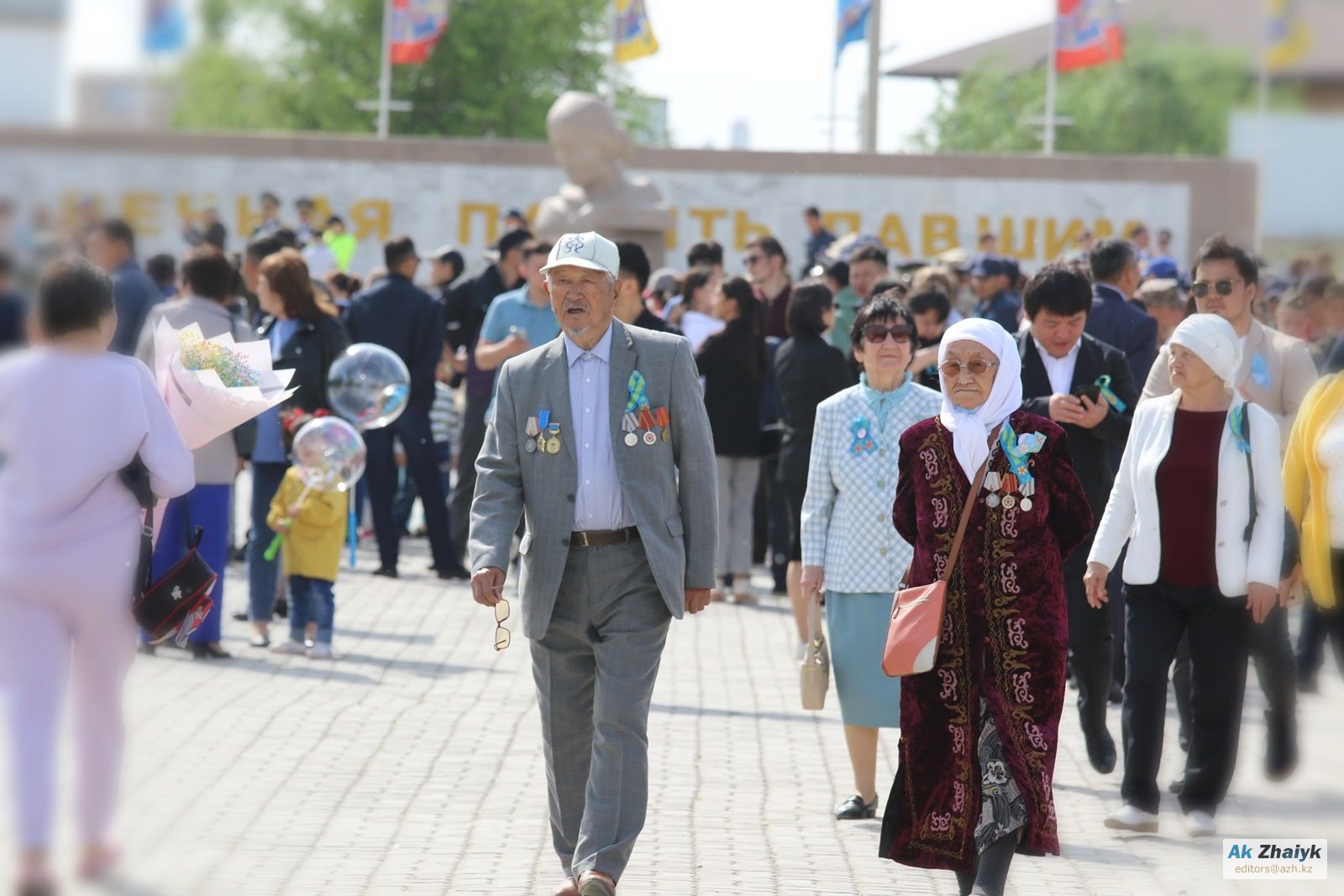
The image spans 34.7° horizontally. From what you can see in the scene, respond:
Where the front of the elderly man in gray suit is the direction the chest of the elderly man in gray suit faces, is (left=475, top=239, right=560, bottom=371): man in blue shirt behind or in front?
behind

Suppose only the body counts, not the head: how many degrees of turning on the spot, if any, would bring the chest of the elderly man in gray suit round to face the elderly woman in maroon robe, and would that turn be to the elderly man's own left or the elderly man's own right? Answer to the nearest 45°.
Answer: approximately 90° to the elderly man's own left

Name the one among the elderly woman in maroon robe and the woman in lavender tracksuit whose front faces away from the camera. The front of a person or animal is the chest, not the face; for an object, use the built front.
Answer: the woman in lavender tracksuit

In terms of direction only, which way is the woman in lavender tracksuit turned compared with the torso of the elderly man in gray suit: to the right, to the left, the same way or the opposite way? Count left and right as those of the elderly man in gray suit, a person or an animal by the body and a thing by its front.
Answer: the opposite way

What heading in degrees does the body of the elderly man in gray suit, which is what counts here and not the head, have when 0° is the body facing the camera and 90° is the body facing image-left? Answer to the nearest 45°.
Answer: approximately 0°

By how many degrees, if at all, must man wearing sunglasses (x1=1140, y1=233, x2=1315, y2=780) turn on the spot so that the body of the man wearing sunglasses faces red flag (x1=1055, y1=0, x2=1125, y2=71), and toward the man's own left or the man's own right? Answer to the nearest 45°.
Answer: approximately 180°

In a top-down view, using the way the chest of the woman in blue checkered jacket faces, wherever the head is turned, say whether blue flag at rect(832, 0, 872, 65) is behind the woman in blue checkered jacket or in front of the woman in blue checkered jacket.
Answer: behind

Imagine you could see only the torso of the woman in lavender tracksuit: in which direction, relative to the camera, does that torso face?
away from the camera

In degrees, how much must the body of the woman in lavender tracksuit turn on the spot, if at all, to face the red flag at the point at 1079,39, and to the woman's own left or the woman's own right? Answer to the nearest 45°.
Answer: approximately 45° to the woman's own right

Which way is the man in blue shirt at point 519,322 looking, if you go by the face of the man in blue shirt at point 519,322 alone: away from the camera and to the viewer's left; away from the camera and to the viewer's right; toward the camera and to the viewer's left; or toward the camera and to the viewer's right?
toward the camera and to the viewer's left
